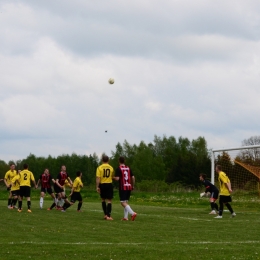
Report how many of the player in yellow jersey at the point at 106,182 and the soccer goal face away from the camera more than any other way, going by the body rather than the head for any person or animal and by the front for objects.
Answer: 1

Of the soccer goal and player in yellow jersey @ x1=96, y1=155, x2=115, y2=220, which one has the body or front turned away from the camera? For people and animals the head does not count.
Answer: the player in yellow jersey

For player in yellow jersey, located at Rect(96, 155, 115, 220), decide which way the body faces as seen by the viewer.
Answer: away from the camera

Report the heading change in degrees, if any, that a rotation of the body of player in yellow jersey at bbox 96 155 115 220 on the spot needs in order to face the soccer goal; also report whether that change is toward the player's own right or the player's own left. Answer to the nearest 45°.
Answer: approximately 45° to the player's own right

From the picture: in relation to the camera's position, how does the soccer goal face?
facing the viewer and to the left of the viewer

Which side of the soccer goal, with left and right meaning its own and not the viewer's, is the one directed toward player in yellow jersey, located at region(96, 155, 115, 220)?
front
